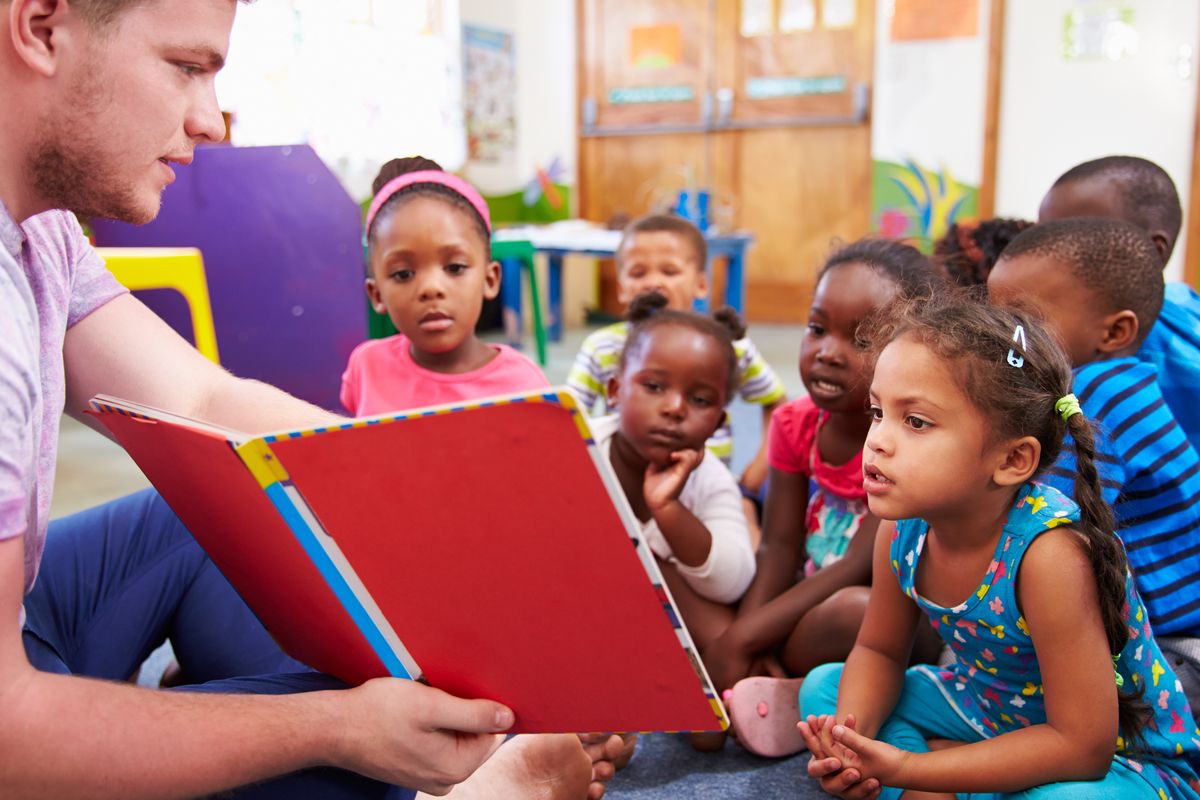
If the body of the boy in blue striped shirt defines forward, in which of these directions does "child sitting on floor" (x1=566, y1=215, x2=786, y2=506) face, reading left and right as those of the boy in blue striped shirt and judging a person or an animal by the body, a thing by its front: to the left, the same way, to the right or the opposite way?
to the left

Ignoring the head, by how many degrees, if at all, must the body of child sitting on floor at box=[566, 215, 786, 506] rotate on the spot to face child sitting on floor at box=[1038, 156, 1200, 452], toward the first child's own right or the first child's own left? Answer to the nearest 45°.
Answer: approximately 45° to the first child's own left

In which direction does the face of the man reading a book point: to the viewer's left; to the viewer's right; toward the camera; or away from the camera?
to the viewer's right

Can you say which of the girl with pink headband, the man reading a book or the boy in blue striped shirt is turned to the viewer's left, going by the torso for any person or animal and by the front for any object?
the boy in blue striped shirt

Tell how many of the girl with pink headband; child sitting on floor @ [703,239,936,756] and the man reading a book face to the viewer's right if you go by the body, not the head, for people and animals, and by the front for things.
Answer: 1

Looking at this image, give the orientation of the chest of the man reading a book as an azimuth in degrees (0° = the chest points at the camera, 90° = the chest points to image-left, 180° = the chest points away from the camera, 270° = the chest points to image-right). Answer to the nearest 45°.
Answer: approximately 270°

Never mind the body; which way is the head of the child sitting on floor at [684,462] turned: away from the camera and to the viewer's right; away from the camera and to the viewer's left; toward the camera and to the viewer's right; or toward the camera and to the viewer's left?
toward the camera and to the viewer's left

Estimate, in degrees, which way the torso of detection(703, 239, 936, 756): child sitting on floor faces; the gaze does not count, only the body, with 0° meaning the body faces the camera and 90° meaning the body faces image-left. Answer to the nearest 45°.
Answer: approximately 45°

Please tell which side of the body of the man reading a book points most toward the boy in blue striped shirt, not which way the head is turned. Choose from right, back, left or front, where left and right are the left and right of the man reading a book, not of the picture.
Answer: front
